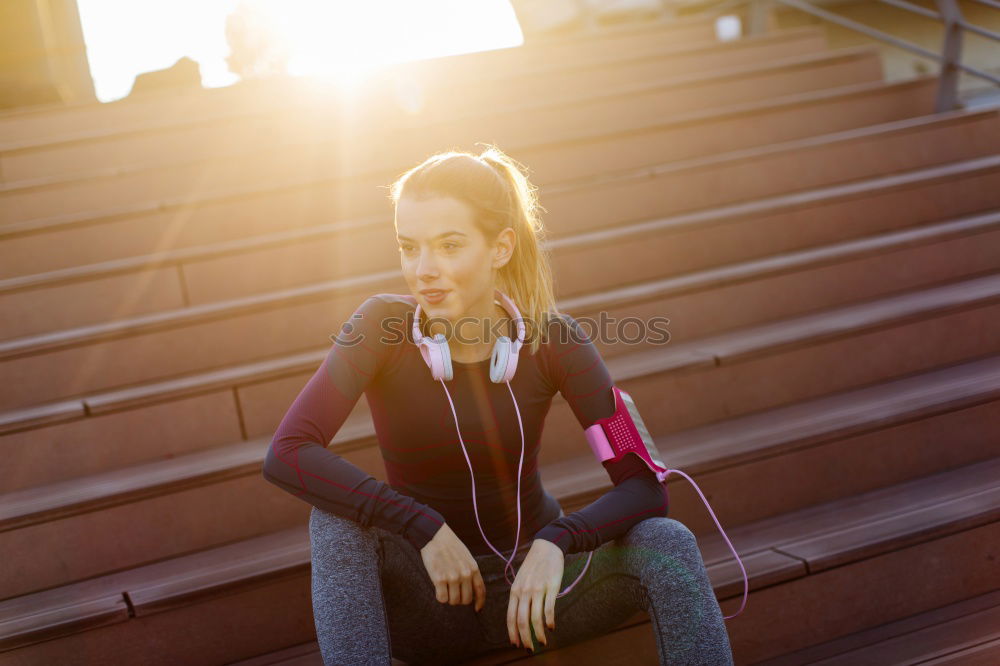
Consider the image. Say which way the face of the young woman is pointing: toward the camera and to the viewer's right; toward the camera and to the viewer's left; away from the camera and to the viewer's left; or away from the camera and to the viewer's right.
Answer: toward the camera and to the viewer's left

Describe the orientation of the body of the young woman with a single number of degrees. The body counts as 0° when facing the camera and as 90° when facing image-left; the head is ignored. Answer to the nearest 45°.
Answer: approximately 0°
